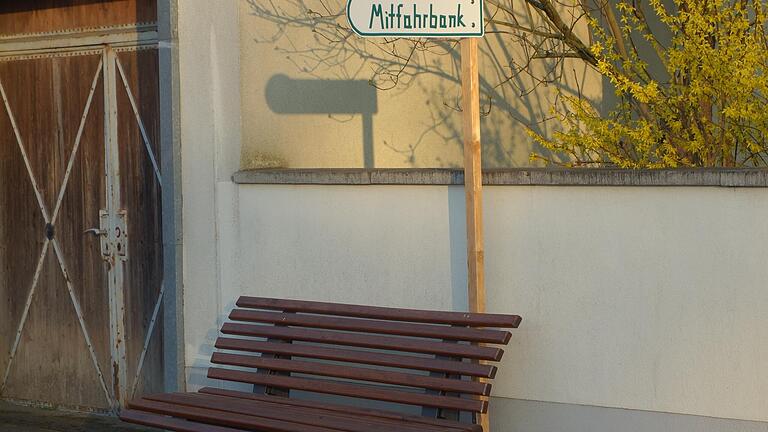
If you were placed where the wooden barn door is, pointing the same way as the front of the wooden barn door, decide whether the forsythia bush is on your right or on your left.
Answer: on your left

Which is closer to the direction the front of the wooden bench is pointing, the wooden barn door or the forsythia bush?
the wooden barn door

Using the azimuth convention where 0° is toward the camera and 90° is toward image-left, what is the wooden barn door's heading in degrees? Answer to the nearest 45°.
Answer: approximately 0°

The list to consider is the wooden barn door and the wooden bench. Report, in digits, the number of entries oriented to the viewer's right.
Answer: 0

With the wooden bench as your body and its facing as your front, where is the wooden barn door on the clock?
The wooden barn door is roughly at 3 o'clock from the wooden bench.

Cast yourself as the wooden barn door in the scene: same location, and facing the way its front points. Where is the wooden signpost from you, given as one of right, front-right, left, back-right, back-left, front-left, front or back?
front-left

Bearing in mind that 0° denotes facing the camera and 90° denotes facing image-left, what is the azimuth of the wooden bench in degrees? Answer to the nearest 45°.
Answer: approximately 45°
